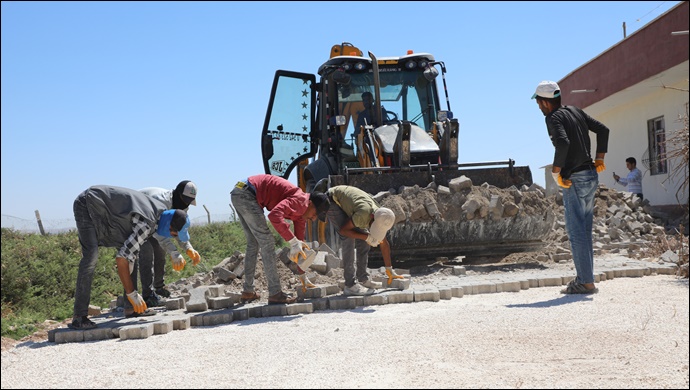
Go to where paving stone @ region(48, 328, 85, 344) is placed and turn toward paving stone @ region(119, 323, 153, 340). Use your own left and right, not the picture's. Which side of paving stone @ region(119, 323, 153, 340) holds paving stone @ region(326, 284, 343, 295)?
left

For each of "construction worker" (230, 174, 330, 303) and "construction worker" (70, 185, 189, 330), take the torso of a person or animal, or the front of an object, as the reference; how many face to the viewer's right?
2

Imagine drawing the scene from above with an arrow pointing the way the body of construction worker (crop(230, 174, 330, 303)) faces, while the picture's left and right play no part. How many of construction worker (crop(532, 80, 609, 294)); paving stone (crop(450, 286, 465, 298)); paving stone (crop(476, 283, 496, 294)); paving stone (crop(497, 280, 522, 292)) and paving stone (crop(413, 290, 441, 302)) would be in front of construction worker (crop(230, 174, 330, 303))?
5

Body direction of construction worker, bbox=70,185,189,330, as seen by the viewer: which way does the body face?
to the viewer's right

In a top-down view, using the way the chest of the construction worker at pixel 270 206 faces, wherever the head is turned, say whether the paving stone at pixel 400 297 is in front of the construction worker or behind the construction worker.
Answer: in front

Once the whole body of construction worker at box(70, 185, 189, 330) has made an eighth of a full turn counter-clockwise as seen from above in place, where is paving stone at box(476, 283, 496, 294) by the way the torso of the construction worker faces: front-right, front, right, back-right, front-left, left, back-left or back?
front-right

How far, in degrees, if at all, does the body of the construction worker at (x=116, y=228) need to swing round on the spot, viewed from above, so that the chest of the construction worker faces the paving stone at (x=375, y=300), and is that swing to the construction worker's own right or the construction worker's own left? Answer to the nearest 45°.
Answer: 0° — they already face it

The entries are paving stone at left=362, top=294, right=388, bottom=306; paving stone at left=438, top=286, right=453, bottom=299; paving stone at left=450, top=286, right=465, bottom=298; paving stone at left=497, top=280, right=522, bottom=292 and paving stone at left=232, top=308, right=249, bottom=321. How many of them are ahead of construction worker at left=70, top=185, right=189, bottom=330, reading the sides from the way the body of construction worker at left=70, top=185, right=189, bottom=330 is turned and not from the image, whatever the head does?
5

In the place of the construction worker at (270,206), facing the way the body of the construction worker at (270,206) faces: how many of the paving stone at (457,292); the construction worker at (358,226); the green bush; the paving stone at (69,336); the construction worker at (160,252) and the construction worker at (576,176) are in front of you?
3

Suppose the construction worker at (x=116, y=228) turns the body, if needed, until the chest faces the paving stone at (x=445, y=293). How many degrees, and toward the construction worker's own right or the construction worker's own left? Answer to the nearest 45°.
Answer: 0° — they already face it

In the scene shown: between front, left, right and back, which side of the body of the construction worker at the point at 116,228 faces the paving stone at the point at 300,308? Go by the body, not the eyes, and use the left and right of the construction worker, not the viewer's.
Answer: front

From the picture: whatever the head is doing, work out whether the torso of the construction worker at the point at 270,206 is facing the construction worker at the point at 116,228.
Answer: no

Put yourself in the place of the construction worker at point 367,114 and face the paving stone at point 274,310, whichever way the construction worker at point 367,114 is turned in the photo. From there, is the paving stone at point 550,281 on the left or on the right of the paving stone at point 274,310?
left

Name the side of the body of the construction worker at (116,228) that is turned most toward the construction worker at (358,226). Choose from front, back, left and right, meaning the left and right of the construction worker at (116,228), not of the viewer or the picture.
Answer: front

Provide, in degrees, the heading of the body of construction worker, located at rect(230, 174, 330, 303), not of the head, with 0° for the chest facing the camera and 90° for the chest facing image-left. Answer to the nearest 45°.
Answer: approximately 270°

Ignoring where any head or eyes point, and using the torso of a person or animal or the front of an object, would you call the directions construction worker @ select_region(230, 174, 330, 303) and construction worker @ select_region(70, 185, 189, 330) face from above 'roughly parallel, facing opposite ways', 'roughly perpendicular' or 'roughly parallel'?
roughly parallel

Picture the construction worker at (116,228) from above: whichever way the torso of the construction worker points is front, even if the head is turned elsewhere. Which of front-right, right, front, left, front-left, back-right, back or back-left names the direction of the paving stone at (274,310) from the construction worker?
front
